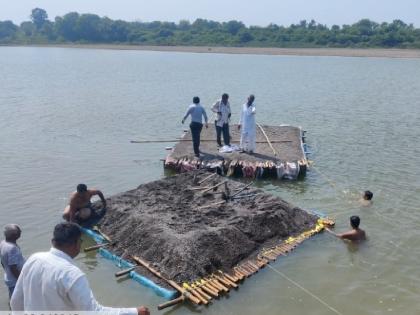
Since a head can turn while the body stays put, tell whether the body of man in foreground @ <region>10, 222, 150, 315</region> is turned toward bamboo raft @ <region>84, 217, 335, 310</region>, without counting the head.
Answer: yes

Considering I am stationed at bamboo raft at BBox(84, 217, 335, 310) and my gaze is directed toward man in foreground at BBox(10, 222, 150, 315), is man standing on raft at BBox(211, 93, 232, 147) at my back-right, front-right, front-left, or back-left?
back-right

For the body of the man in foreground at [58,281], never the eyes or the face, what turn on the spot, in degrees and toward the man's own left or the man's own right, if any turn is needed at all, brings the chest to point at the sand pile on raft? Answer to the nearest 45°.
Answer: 0° — they already face it

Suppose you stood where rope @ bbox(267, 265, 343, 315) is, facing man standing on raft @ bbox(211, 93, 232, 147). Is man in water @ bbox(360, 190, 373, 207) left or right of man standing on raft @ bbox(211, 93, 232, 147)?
right

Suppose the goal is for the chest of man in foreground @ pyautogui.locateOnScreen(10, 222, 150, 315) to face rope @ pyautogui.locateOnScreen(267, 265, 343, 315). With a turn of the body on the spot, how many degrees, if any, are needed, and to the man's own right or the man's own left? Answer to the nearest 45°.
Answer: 0° — they already face it

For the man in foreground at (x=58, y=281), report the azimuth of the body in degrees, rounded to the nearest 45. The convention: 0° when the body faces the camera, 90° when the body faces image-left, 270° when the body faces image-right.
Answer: approximately 225°

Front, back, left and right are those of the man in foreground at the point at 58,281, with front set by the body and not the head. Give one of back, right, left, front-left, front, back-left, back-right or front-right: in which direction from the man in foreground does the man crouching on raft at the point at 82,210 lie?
front-left

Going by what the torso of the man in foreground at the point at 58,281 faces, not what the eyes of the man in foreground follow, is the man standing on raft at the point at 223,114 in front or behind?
in front

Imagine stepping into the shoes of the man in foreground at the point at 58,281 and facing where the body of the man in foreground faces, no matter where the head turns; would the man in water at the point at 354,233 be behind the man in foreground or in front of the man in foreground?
in front

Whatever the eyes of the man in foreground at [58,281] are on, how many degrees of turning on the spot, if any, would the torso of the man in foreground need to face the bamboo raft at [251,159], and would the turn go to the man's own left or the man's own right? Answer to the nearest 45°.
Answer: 0° — they already face it

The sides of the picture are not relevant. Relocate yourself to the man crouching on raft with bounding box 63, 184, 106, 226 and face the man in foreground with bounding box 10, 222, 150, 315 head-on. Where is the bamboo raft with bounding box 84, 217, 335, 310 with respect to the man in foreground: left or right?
left

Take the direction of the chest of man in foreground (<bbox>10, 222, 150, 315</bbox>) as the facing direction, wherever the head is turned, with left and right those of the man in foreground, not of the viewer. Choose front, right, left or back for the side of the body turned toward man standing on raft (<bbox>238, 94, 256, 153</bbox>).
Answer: front
